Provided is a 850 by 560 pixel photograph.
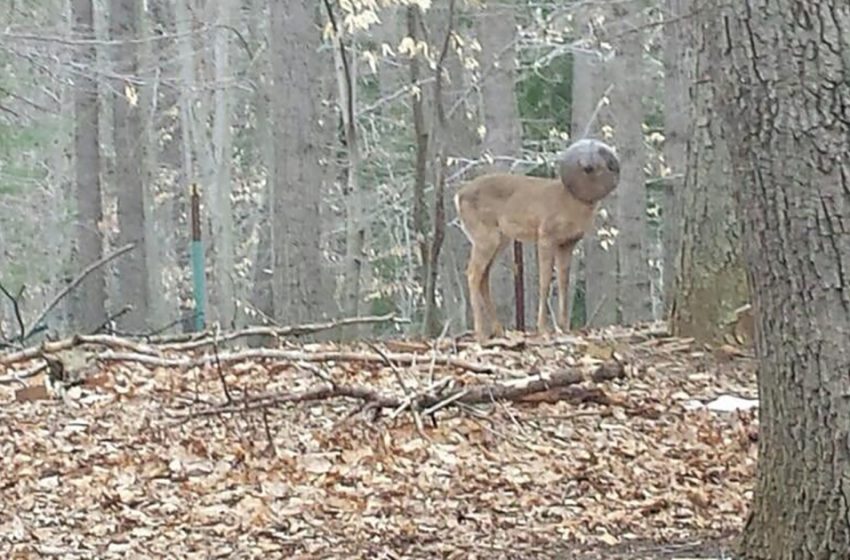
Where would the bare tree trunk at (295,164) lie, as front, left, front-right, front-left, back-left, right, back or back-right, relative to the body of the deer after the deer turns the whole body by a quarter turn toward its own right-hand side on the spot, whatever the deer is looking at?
back-right

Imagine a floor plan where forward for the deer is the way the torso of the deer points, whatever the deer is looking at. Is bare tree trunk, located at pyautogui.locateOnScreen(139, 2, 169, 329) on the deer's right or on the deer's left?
on the deer's left

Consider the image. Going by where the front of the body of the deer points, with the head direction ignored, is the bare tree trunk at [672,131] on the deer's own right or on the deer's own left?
on the deer's own left

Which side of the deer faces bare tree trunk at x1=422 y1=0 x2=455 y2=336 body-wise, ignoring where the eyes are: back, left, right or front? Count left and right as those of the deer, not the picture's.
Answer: back

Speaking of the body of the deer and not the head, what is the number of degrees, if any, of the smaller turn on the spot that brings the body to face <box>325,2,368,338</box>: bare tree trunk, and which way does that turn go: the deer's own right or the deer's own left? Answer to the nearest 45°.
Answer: approximately 135° to the deer's own left

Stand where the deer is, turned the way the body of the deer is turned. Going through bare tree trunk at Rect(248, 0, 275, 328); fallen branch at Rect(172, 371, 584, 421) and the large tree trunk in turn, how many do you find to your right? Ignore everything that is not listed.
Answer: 2

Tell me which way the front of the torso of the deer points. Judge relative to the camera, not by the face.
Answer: to the viewer's right

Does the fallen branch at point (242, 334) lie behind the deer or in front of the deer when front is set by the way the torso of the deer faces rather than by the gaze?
behind

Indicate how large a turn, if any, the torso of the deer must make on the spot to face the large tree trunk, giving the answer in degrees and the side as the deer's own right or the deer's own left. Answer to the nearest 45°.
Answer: approximately 90° to the deer's own right

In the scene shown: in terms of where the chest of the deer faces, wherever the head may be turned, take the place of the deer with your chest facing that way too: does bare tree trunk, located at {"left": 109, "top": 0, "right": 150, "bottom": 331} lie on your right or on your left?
on your left

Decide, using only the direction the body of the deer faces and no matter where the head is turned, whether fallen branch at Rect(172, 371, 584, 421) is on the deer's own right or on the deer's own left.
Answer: on the deer's own right

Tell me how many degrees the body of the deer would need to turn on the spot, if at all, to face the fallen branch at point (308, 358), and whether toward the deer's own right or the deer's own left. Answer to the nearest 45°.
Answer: approximately 135° to the deer's own right

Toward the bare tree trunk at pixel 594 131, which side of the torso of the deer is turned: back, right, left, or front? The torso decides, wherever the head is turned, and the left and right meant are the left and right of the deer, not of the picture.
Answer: left
